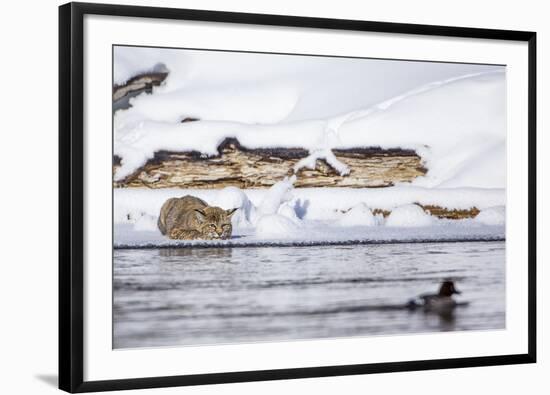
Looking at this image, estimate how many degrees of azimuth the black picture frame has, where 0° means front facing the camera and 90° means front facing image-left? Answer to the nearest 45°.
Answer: approximately 315°
